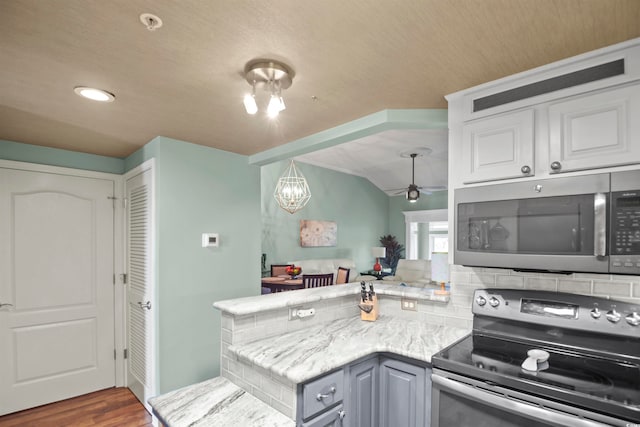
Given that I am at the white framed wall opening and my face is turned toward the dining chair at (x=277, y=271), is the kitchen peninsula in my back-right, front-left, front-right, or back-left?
front-left

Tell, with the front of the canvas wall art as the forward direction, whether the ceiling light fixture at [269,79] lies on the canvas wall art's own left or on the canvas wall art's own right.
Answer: on the canvas wall art's own right

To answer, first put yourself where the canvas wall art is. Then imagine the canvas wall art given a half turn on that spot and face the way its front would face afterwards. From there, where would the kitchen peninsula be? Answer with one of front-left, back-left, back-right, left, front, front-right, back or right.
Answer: back-left

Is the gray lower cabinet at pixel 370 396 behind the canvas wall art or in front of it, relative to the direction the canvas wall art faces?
in front

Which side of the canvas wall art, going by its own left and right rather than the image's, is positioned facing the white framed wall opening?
left

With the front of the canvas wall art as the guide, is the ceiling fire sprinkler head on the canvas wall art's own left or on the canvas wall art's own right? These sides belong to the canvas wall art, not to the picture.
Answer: on the canvas wall art's own right

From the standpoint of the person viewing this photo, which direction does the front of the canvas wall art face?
facing the viewer and to the right of the viewer

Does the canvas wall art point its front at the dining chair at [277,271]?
no

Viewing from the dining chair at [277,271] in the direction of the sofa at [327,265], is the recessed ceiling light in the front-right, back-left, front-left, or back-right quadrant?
back-right

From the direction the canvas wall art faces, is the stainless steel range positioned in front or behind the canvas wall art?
in front

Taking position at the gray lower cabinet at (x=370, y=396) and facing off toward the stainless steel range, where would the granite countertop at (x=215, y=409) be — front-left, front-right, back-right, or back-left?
back-right

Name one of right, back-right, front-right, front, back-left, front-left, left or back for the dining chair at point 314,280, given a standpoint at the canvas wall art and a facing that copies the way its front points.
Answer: front-right

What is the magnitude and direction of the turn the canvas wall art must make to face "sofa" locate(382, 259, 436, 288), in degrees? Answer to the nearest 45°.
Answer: approximately 45° to its left
